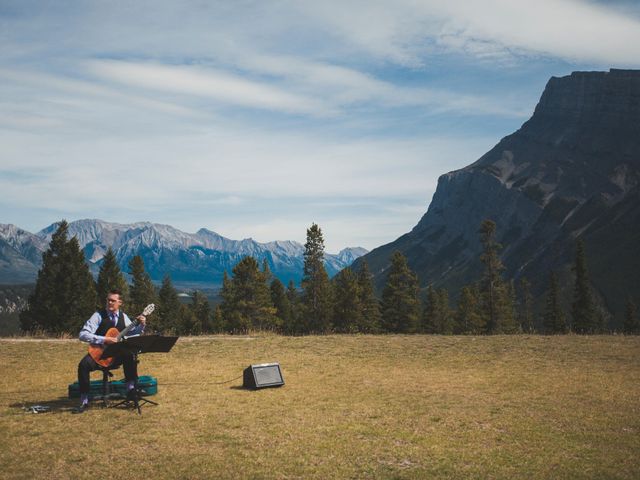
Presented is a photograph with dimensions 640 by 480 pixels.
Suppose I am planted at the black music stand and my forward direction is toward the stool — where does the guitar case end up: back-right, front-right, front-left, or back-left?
front-right

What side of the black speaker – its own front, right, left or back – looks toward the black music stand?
right

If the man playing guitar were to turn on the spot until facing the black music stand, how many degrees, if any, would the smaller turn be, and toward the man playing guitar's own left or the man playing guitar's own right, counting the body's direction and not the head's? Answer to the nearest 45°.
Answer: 0° — they already face it

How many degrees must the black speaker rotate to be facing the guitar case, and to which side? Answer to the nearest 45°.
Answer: approximately 90° to its right

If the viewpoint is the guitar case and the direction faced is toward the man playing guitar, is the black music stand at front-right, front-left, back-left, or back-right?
front-left

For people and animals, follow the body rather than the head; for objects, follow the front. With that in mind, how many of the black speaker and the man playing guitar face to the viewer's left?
0

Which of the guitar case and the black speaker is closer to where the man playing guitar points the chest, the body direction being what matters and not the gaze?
the black speaker

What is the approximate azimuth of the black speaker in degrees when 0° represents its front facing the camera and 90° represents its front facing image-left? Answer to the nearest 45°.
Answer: approximately 315°
